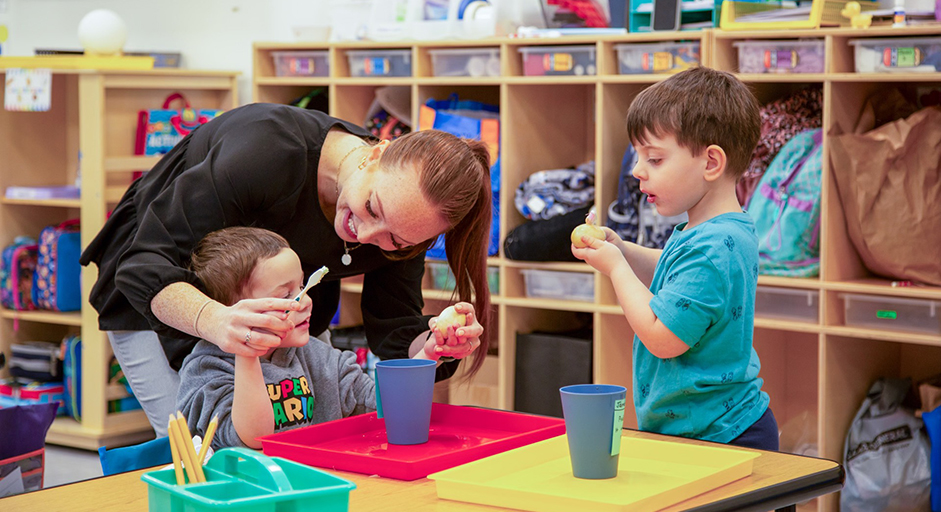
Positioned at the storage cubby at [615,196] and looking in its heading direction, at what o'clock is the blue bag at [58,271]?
The blue bag is roughly at 2 o'clock from the storage cubby.

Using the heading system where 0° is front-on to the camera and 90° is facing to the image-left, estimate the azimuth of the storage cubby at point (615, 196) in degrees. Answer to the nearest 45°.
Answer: approximately 45°

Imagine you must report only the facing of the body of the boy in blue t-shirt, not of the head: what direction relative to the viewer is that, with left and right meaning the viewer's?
facing to the left of the viewer

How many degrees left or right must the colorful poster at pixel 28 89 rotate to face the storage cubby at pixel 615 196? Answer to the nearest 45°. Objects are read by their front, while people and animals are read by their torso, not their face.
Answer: approximately 45° to its left

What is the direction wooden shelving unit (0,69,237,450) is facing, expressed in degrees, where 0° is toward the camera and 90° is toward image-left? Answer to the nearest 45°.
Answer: approximately 0°

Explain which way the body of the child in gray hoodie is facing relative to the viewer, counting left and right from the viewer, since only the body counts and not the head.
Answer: facing the viewer and to the right of the viewer

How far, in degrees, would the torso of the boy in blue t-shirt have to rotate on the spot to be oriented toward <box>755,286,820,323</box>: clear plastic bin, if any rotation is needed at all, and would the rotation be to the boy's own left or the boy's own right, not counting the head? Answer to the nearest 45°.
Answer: approximately 90° to the boy's own right

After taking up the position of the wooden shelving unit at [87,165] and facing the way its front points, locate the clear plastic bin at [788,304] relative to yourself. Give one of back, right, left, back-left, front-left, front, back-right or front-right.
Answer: front-left

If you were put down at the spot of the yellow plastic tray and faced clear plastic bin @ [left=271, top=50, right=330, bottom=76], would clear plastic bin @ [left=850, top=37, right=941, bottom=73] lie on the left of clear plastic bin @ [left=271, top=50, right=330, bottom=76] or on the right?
right

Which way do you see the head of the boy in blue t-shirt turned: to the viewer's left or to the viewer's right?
to the viewer's left

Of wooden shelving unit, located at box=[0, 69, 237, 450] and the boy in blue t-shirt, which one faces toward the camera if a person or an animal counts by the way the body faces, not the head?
the wooden shelving unit

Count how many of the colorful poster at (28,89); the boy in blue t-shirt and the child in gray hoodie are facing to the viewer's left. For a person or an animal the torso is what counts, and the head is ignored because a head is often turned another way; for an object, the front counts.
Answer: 1

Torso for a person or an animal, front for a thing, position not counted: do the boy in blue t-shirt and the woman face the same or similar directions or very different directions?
very different directions

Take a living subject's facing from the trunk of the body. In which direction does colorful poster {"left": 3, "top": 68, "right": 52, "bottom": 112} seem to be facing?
toward the camera
